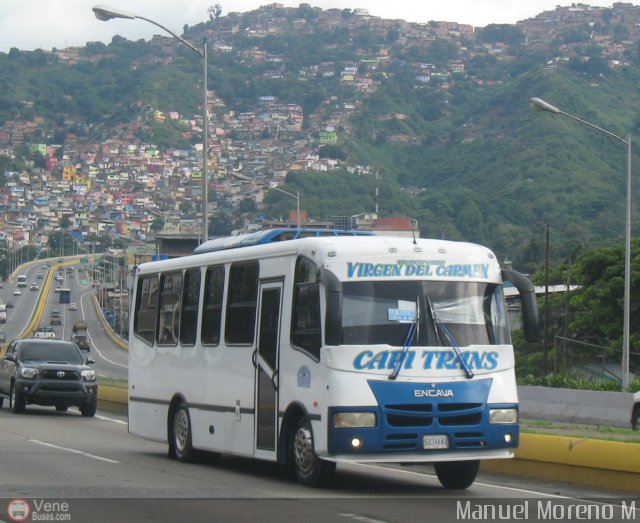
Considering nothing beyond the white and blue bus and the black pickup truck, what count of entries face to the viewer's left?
0

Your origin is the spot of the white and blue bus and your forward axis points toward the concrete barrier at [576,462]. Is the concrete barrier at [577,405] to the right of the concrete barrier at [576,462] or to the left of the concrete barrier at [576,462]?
left

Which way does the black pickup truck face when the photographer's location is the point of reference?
facing the viewer

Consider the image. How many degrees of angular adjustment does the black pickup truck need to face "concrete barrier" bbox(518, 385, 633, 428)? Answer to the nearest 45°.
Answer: approximately 90° to its left

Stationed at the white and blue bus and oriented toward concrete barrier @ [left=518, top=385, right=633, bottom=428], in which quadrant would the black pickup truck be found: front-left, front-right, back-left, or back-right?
front-left

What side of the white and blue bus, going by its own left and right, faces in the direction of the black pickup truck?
back

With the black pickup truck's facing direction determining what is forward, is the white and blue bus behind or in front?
in front

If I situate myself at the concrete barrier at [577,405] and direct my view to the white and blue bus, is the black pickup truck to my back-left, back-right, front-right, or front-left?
front-right

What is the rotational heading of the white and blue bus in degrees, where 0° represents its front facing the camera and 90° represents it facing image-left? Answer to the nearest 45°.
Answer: approximately 315°

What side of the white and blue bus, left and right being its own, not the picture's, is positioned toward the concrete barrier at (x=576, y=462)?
left
